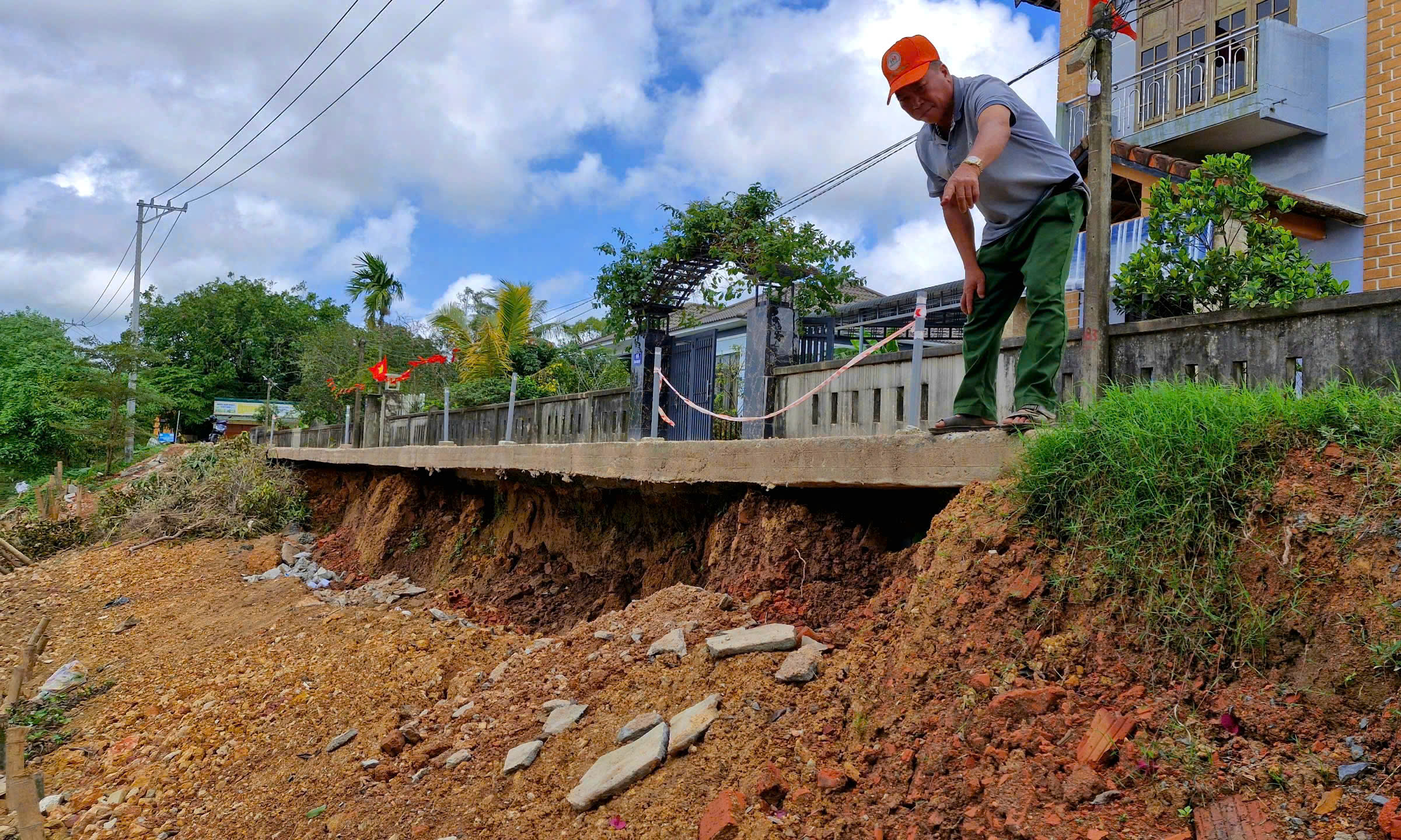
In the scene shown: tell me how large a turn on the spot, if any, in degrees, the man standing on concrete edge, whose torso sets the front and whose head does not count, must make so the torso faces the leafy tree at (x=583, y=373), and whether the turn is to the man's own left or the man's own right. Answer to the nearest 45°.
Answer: approximately 90° to the man's own right

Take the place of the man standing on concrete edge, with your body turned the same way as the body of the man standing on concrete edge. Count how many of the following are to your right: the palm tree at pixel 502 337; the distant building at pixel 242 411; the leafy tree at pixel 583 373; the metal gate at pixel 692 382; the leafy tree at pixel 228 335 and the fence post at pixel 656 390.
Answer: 6

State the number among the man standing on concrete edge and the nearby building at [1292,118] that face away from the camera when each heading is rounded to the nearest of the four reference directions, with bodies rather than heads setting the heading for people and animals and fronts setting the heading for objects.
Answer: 0

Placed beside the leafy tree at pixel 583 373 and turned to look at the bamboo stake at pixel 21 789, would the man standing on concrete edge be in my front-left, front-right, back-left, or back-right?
front-left

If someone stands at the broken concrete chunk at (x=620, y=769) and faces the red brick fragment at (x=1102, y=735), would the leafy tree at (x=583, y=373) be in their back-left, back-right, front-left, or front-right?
back-left

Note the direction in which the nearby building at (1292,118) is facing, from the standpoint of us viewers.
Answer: facing the viewer and to the left of the viewer

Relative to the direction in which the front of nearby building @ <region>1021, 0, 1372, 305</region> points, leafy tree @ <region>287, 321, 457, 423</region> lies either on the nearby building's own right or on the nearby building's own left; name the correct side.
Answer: on the nearby building's own right

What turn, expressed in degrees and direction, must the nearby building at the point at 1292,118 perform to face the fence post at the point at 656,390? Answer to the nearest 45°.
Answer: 0° — it already faces it

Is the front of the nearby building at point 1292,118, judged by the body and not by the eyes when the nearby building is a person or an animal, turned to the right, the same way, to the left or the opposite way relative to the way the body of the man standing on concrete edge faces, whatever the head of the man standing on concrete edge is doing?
the same way

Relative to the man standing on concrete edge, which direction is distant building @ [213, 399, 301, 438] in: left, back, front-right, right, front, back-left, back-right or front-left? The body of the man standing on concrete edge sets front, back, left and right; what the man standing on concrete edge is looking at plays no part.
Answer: right

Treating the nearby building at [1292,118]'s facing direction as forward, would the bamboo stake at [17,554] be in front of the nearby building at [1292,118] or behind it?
in front

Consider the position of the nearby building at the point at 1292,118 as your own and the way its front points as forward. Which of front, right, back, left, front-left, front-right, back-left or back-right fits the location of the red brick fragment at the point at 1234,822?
front-left

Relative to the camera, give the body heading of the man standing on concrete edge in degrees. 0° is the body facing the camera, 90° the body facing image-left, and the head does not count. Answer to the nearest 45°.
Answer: approximately 45°

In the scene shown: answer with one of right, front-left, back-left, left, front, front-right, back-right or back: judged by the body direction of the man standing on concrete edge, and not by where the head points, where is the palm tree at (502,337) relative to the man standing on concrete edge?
right

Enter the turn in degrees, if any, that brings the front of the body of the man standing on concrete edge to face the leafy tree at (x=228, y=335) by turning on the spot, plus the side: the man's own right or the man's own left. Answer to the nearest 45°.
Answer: approximately 90° to the man's own right

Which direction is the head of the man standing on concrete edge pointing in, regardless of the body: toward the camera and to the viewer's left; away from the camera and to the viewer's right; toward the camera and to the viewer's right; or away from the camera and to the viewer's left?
toward the camera and to the viewer's left

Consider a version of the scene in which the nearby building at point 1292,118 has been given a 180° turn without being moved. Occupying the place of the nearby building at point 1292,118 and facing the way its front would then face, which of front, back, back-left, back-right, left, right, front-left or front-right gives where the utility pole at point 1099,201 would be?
back-right
